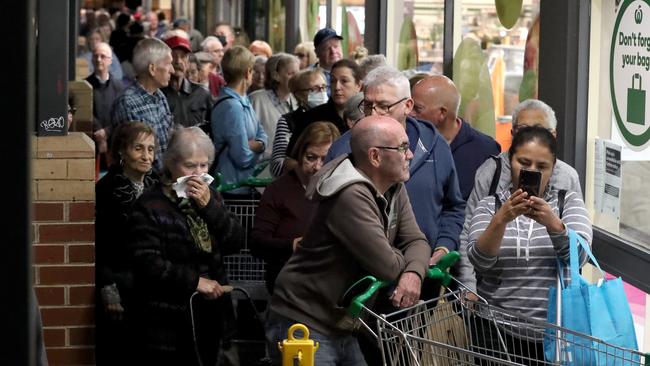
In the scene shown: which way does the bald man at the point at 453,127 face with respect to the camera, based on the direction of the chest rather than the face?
to the viewer's left

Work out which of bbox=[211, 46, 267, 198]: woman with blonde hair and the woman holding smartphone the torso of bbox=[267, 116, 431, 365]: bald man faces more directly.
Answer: the woman holding smartphone

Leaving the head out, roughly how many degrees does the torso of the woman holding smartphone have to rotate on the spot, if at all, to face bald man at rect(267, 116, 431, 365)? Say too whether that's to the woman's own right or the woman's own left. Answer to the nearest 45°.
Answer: approximately 45° to the woman's own right

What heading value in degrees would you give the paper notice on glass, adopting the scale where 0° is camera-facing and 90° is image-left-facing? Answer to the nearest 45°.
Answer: approximately 45°

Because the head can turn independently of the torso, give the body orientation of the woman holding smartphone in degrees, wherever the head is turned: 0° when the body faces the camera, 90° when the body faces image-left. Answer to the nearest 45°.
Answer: approximately 0°

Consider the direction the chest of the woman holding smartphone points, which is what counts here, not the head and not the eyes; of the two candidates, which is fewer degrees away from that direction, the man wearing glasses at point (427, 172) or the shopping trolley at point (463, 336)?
the shopping trolley

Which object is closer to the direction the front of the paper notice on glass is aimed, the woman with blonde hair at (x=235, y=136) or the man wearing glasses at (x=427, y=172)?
the man wearing glasses
